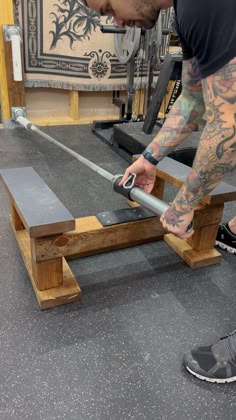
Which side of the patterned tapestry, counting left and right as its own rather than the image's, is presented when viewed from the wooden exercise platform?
front

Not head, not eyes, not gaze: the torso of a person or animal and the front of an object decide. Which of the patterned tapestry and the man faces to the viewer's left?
the man

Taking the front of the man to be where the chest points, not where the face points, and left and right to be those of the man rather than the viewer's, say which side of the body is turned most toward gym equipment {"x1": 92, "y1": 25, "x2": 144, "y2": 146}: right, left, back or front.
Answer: right

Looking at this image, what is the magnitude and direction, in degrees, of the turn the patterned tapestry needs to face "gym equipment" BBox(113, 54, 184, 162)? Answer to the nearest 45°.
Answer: approximately 45° to its left

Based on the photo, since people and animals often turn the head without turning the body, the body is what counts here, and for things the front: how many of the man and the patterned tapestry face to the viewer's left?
1

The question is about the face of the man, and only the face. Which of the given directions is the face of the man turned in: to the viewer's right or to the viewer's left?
to the viewer's left

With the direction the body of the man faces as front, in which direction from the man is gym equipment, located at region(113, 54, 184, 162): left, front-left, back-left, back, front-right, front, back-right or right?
right

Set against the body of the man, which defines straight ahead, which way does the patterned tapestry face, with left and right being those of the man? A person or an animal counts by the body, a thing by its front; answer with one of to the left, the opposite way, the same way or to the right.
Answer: to the left

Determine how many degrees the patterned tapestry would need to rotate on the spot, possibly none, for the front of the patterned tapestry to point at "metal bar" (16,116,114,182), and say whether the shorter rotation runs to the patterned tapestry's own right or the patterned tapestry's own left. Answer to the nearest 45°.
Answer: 0° — it already faces it

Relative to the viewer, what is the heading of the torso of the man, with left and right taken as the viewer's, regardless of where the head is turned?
facing to the left of the viewer

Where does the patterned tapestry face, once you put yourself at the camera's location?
facing the viewer

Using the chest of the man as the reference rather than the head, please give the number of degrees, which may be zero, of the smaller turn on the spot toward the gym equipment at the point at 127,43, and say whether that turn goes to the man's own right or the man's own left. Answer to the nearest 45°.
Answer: approximately 90° to the man's own right
